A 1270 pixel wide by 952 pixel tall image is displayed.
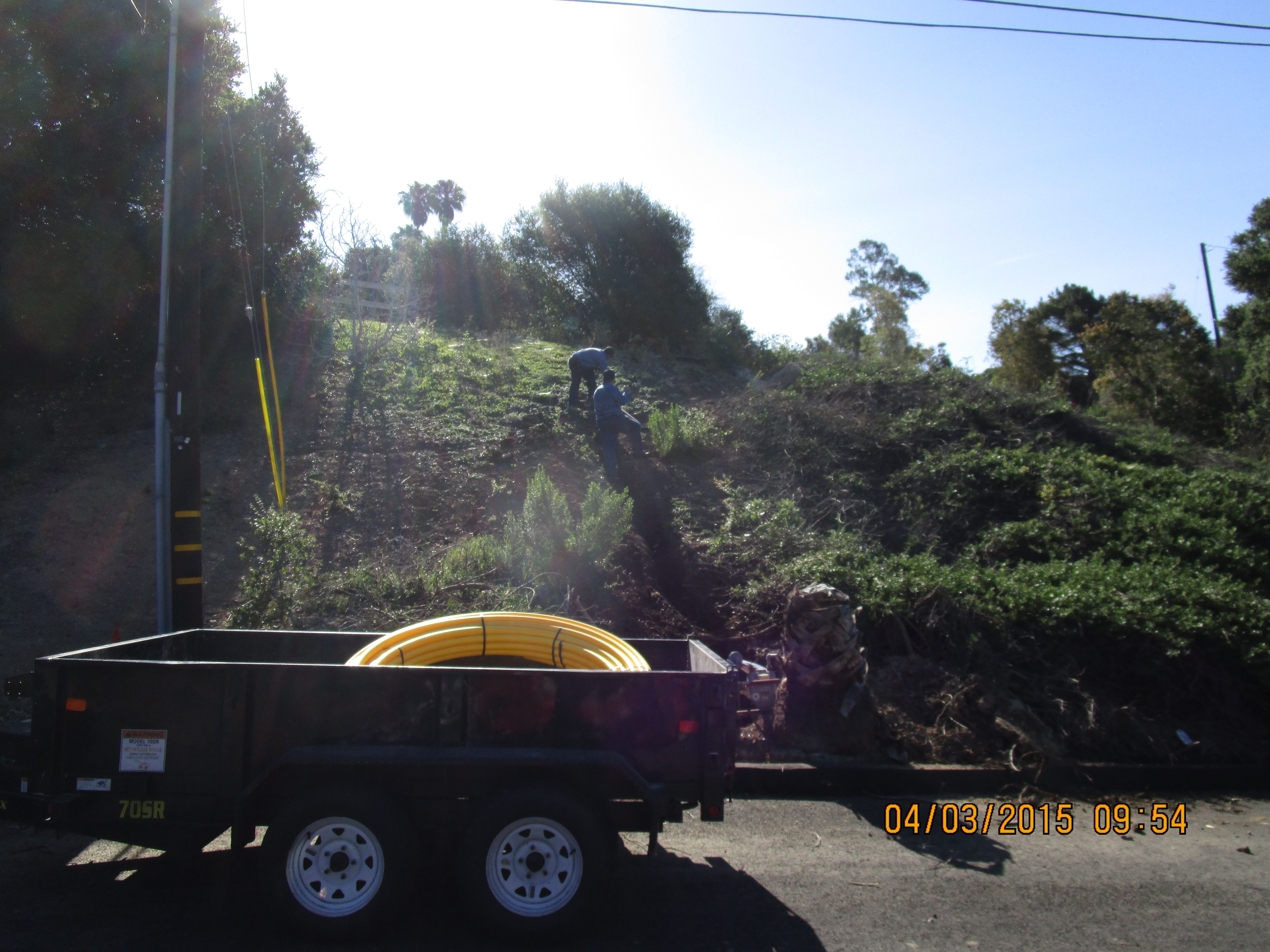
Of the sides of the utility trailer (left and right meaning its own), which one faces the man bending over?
right

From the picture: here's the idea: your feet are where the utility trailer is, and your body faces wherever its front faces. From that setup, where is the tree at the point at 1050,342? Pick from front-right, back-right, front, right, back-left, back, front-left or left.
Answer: back-right

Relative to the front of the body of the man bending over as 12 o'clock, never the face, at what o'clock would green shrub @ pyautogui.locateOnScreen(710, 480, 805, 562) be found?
The green shrub is roughly at 2 o'clock from the man bending over.

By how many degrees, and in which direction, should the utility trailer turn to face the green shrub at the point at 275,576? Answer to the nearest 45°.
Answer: approximately 90° to its right

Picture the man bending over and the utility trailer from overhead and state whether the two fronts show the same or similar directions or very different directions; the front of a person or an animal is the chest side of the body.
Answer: very different directions

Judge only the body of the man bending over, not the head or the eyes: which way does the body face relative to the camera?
to the viewer's right

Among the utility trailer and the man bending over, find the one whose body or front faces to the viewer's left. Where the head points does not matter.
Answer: the utility trailer

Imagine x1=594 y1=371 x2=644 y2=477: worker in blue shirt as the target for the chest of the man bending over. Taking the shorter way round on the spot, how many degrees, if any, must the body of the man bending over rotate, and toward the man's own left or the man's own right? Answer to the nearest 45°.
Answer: approximately 90° to the man's own right

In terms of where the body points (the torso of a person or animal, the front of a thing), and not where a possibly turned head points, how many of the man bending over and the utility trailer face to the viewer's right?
1

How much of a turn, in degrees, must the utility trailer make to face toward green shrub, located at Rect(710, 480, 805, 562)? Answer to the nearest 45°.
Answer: approximately 135° to its right

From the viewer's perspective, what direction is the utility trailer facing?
to the viewer's left
